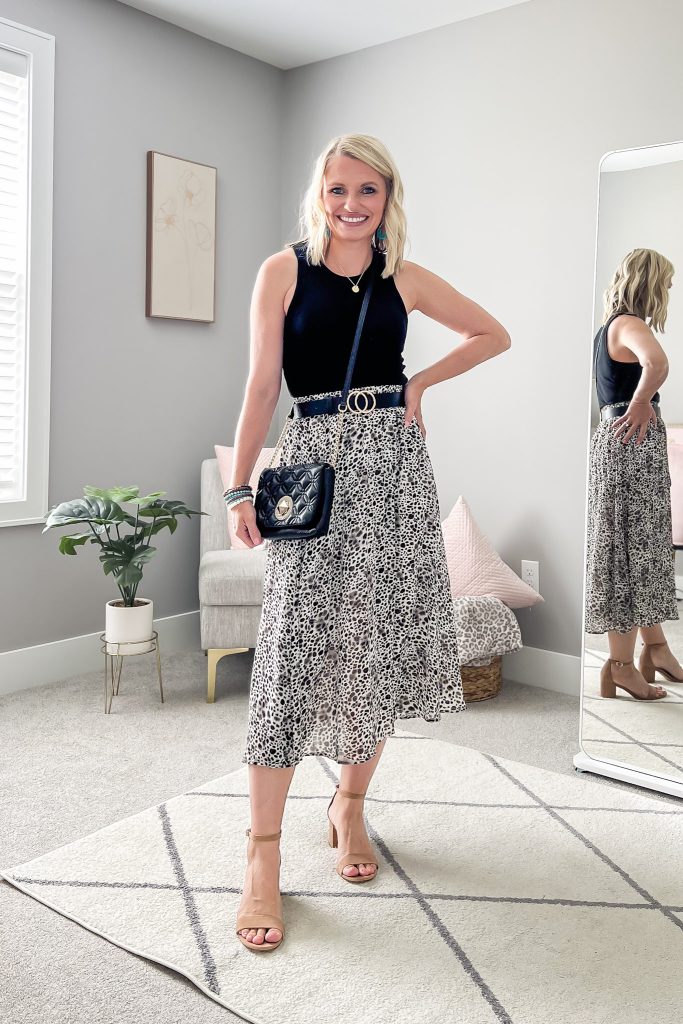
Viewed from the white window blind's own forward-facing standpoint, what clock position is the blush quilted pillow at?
The blush quilted pillow is roughly at 11 o'clock from the white window blind.

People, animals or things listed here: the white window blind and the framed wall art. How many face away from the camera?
0

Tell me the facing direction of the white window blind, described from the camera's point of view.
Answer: facing the viewer and to the right of the viewer

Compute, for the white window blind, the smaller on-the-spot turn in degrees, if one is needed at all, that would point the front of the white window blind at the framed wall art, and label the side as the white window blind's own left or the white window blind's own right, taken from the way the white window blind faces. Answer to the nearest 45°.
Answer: approximately 90° to the white window blind's own left

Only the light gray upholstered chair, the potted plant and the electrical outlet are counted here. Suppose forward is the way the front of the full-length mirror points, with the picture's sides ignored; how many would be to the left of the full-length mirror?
0

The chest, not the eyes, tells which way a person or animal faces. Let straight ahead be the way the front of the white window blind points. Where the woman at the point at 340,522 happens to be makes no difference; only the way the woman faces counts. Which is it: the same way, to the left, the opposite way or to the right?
to the right

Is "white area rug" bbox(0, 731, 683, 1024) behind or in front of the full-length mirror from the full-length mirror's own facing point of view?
in front

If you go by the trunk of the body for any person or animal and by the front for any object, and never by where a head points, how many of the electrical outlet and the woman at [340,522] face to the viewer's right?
0

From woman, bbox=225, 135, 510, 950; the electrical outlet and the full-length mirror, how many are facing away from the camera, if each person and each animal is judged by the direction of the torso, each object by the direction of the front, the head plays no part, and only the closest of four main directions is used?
0

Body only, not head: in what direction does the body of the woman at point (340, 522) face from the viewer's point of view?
toward the camera

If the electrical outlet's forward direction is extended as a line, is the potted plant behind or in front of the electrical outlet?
in front

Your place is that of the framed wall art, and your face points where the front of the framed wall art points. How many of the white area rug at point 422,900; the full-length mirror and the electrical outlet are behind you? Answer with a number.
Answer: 0

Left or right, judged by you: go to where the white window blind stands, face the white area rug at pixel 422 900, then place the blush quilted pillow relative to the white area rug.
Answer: left

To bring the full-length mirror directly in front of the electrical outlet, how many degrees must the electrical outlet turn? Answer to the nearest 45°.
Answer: approximately 45° to its left

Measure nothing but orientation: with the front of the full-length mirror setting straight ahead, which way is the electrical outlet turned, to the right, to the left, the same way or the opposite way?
the same way

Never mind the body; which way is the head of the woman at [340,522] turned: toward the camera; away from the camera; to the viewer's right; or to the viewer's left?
toward the camera

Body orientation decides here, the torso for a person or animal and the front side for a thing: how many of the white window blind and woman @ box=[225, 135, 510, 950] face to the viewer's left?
0
